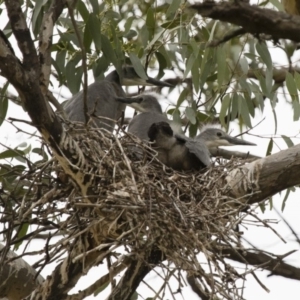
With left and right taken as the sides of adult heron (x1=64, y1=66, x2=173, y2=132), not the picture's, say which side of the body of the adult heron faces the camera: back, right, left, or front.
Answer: right

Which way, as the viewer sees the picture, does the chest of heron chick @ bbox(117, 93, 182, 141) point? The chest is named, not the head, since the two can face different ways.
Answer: to the viewer's left

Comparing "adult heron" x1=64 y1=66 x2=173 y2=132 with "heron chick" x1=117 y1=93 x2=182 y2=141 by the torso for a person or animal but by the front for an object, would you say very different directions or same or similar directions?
very different directions
